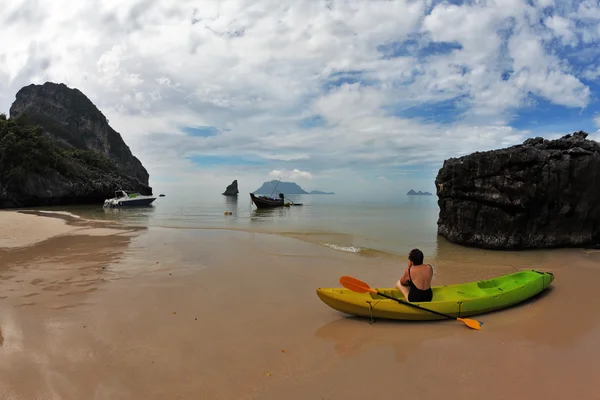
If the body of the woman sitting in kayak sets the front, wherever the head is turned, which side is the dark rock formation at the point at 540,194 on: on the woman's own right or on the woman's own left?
on the woman's own right

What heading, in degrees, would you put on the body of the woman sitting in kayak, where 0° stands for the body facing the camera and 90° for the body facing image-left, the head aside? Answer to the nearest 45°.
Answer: approximately 135°
